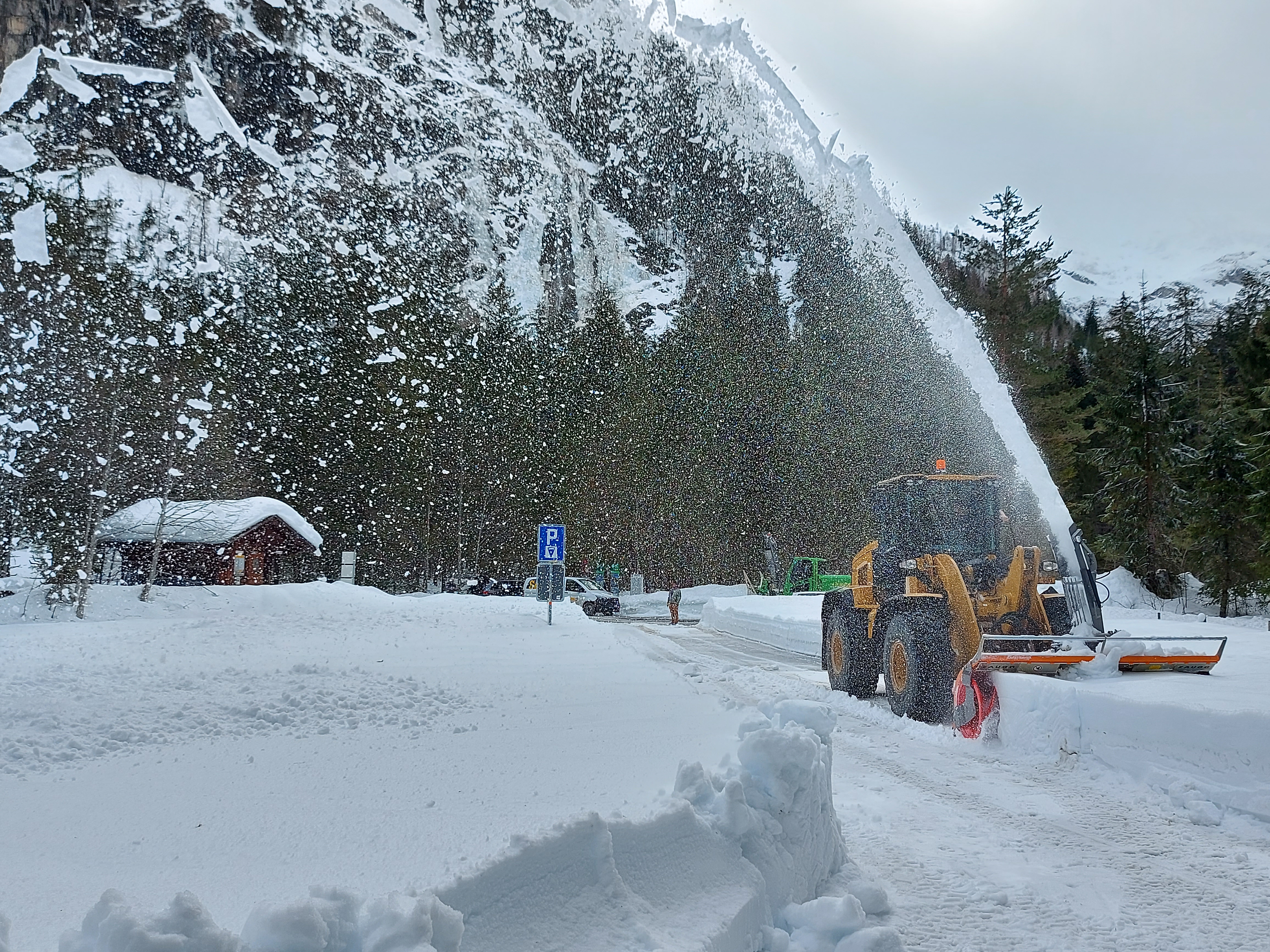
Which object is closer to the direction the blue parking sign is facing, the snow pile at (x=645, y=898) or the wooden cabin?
the snow pile

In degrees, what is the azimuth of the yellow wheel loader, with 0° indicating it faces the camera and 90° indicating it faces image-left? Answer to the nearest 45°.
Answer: approximately 315°

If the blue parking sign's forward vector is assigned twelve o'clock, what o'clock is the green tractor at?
The green tractor is roughly at 7 o'clock from the blue parking sign.

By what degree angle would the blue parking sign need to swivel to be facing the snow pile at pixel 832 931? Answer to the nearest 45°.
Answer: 0° — it already faces it

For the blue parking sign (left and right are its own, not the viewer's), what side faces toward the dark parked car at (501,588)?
back

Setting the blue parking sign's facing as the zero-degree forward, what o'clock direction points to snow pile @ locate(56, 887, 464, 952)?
The snow pile is roughly at 12 o'clock from the blue parking sign.

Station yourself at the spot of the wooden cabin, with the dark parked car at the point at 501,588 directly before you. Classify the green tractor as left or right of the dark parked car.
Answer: right

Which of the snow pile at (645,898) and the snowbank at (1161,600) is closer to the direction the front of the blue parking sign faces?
the snow pile

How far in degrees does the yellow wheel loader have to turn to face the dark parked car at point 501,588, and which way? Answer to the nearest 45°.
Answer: approximately 180°

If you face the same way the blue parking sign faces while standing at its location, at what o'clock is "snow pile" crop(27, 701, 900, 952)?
The snow pile is roughly at 12 o'clock from the blue parking sign.

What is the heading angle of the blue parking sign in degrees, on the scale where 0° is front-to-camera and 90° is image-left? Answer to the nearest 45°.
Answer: approximately 0°

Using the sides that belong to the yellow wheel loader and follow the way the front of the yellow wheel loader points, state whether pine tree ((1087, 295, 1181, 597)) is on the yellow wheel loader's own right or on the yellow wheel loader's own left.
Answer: on the yellow wheel loader's own left

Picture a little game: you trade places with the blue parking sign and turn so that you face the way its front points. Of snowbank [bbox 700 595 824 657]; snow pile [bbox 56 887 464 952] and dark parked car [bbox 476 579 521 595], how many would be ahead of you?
1

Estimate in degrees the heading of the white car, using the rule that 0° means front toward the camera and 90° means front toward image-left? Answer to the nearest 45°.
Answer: approximately 315°
